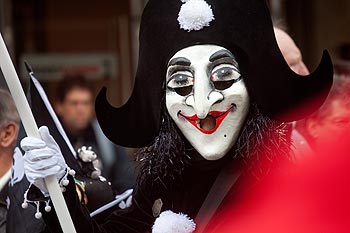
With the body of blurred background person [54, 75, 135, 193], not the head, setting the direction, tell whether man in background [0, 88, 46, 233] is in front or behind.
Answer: in front

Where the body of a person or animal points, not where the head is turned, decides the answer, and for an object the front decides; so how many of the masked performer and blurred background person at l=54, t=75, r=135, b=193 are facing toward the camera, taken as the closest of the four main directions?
2

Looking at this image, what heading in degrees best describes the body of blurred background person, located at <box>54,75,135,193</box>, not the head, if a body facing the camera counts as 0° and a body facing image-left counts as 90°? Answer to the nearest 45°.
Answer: approximately 0°

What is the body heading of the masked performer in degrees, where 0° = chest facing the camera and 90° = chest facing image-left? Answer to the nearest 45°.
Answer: approximately 0°

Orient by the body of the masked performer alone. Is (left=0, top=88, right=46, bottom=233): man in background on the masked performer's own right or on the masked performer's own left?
on the masked performer's own right
